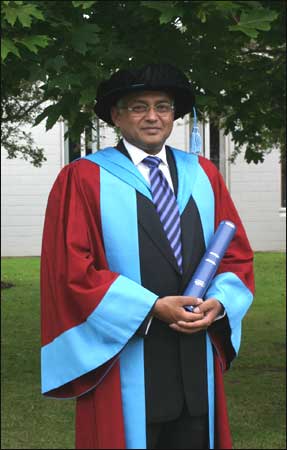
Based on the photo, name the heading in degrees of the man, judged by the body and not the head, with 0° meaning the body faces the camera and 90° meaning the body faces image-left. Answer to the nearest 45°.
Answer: approximately 315°
